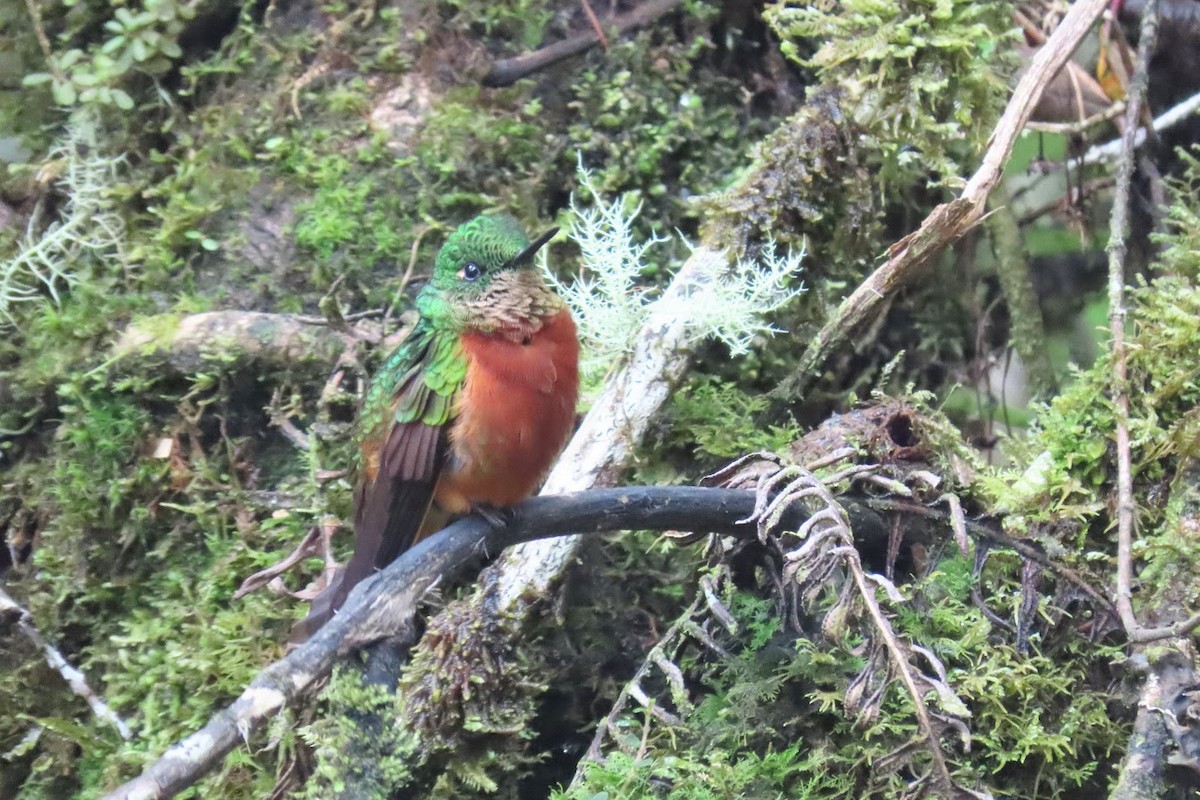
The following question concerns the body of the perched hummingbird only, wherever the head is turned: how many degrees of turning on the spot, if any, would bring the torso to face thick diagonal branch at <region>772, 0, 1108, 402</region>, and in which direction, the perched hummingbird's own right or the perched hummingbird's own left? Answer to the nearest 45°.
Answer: approximately 45° to the perched hummingbird's own left

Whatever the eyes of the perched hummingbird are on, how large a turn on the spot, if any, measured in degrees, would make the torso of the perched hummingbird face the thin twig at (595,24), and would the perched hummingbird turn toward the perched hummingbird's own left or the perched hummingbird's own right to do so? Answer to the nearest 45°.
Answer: approximately 135° to the perched hummingbird's own left

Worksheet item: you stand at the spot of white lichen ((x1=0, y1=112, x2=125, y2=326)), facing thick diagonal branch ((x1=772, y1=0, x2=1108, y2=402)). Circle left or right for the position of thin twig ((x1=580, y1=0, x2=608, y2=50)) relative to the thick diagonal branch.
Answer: left

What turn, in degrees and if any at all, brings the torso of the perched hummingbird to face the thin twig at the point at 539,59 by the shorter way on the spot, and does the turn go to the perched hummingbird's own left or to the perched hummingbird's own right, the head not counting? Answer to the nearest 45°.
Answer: approximately 135° to the perched hummingbird's own left

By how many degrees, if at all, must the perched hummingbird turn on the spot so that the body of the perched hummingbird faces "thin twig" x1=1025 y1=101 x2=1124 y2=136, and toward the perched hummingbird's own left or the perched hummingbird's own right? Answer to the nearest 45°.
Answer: approximately 90° to the perched hummingbird's own left

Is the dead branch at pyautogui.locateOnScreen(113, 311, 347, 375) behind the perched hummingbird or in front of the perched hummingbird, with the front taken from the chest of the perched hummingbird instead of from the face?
behind

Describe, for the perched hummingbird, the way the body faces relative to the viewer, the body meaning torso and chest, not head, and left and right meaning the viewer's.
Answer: facing the viewer and to the right of the viewer

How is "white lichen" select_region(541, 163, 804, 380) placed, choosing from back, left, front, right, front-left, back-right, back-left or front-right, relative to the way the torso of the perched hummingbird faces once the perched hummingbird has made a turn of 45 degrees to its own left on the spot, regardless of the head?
front-left
